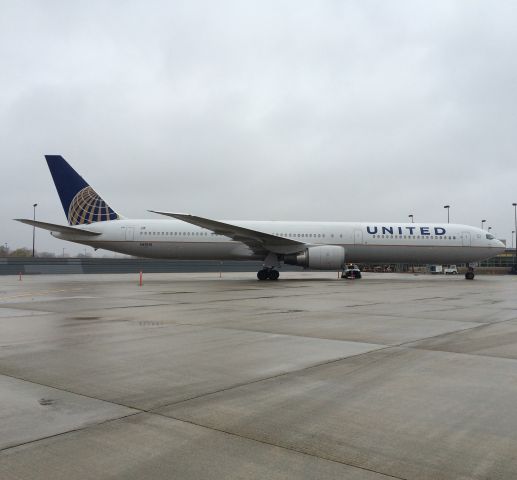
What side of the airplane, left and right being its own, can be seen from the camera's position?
right
